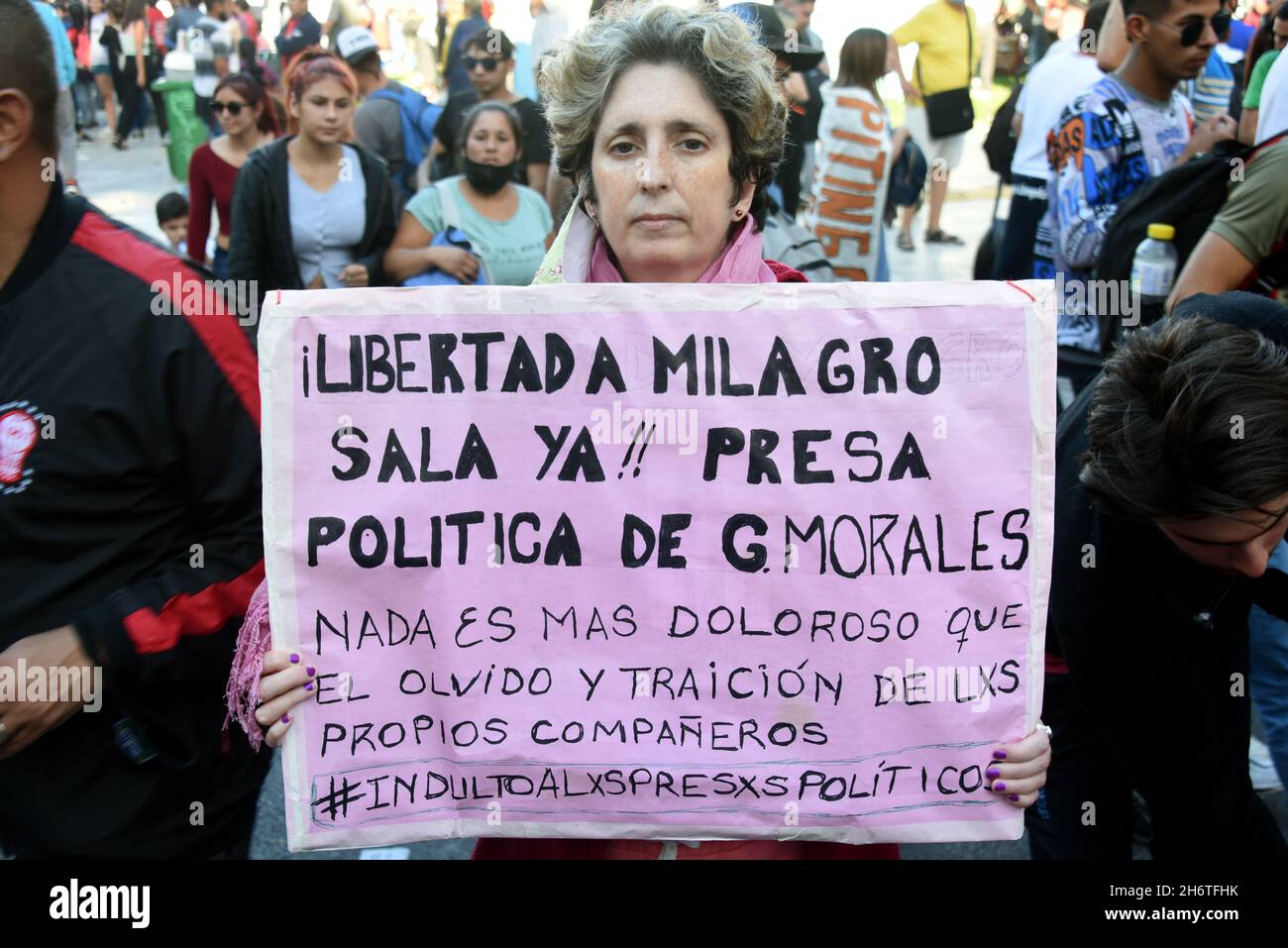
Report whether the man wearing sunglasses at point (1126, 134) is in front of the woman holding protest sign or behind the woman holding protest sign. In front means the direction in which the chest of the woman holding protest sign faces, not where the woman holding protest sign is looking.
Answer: behind

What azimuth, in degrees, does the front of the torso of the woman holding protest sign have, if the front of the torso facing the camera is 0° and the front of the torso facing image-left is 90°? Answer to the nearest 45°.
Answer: approximately 0°
